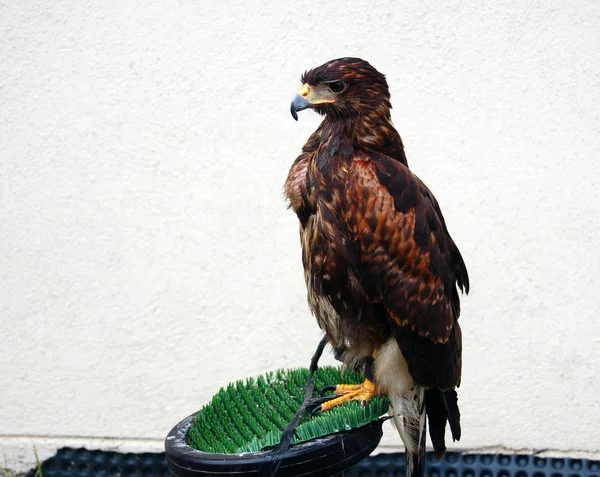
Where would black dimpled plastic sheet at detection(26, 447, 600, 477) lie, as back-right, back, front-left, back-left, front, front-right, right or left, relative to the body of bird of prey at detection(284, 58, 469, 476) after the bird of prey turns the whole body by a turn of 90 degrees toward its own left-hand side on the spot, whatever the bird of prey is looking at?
back

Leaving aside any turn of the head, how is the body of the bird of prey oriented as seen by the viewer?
to the viewer's left
